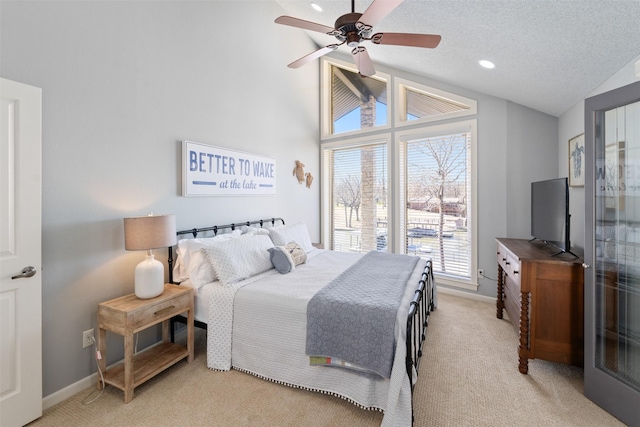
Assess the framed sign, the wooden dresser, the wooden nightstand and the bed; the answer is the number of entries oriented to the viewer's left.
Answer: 1

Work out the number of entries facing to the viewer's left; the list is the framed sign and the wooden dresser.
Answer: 1

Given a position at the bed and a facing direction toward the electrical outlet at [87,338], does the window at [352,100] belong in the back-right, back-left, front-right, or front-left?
back-right

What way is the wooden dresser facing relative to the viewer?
to the viewer's left

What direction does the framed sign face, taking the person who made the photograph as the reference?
facing the viewer and to the right of the viewer

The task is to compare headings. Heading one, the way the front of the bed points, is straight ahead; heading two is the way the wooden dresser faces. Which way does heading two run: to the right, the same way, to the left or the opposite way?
the opposite way

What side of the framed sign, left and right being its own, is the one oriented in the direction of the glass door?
front

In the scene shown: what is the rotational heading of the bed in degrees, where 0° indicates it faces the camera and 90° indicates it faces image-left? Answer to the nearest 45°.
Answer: approximately 315°

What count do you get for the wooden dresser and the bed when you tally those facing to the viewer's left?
1

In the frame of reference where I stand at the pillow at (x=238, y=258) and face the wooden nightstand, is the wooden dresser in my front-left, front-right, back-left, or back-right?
back-left
